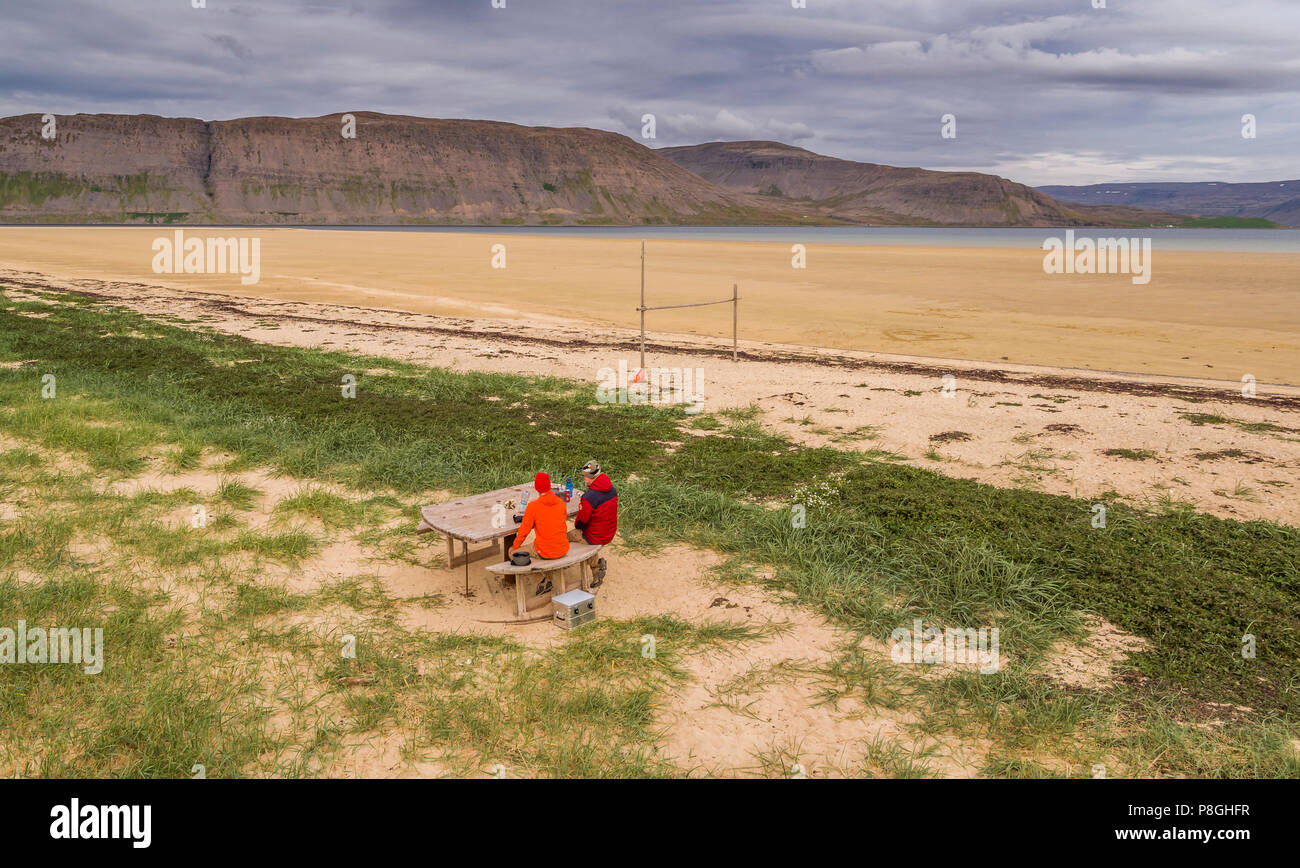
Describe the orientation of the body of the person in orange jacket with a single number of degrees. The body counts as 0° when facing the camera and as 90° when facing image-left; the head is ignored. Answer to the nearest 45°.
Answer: approximately 135°

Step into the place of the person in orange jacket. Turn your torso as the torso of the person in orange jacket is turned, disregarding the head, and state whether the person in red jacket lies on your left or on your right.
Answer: on your right
